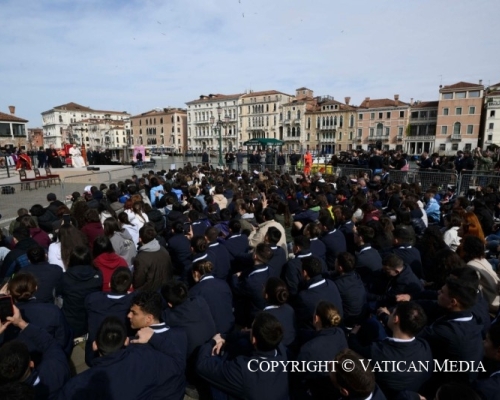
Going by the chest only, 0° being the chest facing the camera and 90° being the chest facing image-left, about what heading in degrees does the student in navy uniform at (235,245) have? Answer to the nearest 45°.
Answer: approximately 135°

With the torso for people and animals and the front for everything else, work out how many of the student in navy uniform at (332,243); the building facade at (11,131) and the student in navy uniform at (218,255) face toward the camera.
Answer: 1

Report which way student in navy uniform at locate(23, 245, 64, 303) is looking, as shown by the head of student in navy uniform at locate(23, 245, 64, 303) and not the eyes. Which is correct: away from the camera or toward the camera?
away from the camera

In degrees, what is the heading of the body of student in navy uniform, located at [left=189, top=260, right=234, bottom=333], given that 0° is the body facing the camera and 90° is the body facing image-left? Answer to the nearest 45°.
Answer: approximately 135°

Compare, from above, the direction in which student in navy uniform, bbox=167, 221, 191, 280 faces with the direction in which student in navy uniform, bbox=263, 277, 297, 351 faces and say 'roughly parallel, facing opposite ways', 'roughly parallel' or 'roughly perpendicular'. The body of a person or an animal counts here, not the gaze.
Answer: roughly parallel

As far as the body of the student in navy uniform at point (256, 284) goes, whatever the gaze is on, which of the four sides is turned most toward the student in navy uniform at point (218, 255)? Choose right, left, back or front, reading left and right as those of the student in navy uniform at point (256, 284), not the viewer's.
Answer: front

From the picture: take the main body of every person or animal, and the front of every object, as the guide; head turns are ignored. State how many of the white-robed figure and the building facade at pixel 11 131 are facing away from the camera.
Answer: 0

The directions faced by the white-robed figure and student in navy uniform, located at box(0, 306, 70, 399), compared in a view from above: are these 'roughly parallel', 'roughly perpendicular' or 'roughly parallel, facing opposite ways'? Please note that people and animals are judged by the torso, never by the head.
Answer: roughly parallel, facing opposite ways

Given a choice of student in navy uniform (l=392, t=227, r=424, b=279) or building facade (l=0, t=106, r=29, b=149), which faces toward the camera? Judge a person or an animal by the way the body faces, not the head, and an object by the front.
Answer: the building facade

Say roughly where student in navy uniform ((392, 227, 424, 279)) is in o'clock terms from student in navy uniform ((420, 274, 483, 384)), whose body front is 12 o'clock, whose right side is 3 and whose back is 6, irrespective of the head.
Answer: student in navy uniform ((392, 227, 424, 279)) is roughly at 1 o'clock from student in navy uniform ((420, 274, 483, 384)).

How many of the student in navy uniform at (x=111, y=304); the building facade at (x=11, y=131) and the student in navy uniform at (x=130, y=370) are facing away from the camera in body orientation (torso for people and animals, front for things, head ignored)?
2

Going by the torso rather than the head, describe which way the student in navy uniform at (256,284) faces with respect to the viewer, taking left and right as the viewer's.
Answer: facing away from the viewer and to the left of the viewer

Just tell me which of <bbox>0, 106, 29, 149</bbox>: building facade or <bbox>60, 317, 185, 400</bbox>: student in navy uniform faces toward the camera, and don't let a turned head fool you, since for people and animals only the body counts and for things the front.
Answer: the building facade

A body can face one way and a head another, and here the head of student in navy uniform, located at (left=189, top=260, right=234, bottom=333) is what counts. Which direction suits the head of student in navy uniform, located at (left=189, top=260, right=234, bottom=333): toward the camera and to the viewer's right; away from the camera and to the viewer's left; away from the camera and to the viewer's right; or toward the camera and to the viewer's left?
away from the camera and to the viewer's left

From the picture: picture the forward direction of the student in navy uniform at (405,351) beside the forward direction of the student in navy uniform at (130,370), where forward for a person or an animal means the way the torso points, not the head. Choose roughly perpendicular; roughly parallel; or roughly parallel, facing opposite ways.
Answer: roughly parallel

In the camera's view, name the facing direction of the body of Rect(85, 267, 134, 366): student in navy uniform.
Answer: away from the camera

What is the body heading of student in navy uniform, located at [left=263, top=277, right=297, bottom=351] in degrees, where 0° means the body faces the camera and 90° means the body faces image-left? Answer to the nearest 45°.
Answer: approximately 135°

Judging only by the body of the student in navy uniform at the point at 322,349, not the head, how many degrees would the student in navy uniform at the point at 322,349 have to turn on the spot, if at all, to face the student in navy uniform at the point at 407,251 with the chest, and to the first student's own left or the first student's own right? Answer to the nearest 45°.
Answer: approximately 90° to the first student's own right

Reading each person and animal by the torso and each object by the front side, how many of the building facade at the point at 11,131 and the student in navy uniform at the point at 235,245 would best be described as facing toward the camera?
1

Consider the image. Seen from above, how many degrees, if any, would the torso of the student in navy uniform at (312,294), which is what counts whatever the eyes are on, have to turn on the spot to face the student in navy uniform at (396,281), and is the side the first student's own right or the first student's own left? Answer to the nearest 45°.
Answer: approximately 90° to the first student's own right
